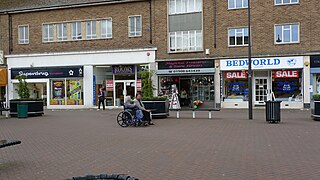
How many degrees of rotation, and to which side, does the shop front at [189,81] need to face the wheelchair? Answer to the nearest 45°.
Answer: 0° — it already faces it

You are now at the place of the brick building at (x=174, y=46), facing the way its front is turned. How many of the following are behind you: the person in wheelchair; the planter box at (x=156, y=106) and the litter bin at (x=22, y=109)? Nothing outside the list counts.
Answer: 0

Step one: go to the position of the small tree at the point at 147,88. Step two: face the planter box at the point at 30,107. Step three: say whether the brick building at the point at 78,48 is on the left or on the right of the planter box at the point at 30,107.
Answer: right

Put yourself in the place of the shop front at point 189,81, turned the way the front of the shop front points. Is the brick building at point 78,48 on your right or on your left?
on your right

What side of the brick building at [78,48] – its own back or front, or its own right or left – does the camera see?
front

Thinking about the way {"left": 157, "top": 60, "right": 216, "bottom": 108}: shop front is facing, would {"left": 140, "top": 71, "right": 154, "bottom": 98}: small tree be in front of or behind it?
in front

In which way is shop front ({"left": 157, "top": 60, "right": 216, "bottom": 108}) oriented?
toward the camera

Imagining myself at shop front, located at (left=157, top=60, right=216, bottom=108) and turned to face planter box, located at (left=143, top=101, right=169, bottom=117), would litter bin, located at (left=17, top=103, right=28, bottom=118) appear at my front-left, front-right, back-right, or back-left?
front-right

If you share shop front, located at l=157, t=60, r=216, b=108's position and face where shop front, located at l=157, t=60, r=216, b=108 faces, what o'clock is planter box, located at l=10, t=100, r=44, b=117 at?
The planter box is roughly at 2 o'clock from the shop front.

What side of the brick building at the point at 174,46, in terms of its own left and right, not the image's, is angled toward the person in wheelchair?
front

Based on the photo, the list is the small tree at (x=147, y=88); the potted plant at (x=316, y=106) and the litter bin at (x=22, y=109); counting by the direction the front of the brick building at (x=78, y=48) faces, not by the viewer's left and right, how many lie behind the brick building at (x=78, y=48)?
0

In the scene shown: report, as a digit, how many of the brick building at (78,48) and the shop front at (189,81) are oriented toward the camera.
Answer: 2

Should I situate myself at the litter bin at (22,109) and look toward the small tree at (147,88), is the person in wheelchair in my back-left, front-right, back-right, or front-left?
front-right

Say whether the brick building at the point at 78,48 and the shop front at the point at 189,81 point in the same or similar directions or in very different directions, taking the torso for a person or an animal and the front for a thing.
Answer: same or similar directions

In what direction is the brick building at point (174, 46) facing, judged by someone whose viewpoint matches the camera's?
facing the viewer

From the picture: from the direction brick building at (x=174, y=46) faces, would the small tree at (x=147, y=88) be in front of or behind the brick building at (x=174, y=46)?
in front
